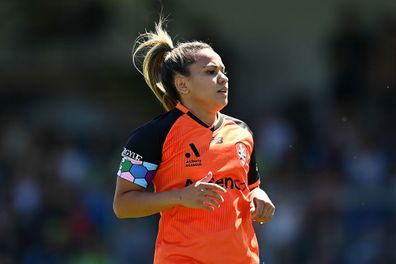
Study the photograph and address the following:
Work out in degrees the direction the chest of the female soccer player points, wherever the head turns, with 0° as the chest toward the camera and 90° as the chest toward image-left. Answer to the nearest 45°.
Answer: approximately 315°

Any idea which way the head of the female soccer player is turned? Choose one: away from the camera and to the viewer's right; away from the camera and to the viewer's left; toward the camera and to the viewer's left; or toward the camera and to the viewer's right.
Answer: toward the camera and to the viewer's right
